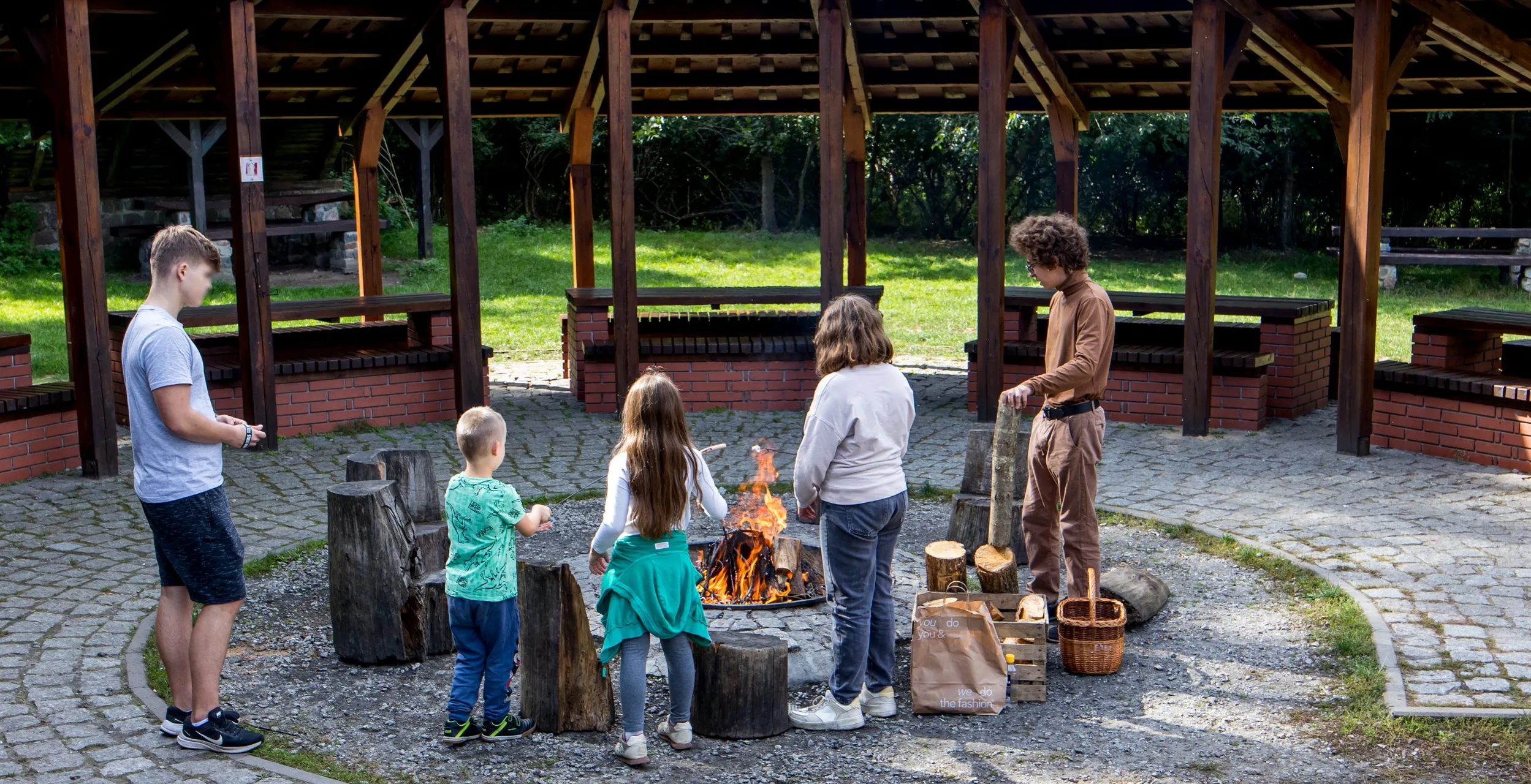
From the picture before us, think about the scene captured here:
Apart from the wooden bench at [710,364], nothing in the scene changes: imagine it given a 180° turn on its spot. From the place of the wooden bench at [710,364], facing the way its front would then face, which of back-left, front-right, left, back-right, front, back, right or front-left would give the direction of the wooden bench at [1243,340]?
right

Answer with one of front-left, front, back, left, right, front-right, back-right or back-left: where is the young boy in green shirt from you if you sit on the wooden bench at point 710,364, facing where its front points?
front

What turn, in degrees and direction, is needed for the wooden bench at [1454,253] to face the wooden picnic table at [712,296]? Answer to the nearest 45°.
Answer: approximately 45° to its right

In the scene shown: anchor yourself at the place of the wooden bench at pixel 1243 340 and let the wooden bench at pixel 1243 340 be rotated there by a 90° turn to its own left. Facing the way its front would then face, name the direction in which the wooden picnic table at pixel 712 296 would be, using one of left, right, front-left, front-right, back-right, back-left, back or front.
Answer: back-right

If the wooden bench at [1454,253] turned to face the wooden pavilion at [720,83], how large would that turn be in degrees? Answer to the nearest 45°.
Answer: approximately 45° to its right

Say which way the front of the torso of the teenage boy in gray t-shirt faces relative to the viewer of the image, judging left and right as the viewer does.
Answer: facing to the right of the viewer

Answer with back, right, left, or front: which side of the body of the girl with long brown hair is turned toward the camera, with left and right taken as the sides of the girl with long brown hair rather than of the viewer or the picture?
back

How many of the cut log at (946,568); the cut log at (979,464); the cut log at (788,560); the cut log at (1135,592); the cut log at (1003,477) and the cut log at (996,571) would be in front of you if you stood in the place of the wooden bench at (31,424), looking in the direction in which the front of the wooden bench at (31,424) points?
6

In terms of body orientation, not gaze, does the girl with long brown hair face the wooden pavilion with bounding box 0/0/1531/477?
yes

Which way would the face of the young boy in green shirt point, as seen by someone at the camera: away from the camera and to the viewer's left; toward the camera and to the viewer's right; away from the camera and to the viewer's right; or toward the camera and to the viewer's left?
away from the camera and to the viewer's right

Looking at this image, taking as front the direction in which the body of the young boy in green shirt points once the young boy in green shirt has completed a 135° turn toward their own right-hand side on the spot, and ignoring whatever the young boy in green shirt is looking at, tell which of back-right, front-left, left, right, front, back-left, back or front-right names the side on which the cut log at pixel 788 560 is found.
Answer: back-left

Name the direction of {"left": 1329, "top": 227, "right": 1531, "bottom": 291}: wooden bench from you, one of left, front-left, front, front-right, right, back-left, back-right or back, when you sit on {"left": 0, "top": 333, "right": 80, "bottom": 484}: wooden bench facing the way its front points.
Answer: front-left

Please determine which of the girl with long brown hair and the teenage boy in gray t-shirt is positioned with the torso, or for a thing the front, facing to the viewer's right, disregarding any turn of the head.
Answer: the teenage boy in gray t-shirt

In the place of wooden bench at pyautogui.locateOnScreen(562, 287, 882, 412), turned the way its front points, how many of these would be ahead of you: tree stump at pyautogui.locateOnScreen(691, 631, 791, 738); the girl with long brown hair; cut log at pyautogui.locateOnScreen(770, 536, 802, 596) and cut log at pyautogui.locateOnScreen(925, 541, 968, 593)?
4

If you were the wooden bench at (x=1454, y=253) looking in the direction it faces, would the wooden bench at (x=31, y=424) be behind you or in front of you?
in front

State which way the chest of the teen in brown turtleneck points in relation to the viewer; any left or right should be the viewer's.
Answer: facing to the left of the viewer

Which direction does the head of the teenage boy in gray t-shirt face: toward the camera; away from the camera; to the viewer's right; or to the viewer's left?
to the viewer's right

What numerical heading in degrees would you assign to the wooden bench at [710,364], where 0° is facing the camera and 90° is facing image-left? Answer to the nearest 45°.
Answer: approximately 0°

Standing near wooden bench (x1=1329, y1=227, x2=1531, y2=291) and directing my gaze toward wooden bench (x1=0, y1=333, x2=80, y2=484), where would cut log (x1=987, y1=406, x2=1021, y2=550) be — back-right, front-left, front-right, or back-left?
front-left

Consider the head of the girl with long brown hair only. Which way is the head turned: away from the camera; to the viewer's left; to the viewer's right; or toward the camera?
away from the camera

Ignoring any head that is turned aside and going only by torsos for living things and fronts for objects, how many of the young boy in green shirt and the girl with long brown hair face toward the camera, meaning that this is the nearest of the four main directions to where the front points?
0

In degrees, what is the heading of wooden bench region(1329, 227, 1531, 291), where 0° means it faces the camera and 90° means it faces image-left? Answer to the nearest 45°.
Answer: approximately 0°
